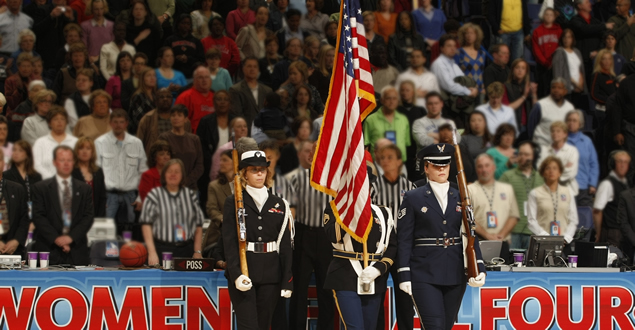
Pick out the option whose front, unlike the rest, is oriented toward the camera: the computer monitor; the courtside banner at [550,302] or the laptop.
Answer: the courtside banner

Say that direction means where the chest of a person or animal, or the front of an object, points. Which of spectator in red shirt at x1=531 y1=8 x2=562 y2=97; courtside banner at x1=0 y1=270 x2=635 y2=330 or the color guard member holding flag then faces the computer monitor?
the spectator in red shirt

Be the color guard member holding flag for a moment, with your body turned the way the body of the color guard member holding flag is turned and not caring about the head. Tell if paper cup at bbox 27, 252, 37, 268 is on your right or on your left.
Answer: on your right

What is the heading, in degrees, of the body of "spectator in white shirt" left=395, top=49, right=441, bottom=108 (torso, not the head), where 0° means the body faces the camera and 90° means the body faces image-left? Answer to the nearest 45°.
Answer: approximately 0°

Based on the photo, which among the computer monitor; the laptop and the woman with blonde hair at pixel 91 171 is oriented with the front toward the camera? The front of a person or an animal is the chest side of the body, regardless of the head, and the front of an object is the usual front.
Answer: the woman with blonde hair

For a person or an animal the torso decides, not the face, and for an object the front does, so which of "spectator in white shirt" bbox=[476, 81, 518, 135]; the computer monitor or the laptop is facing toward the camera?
the spectator in white shirt

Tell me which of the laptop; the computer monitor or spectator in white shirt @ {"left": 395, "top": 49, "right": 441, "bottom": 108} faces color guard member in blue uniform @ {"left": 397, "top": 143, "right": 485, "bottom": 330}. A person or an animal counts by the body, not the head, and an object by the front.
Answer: the spectator in white shirt

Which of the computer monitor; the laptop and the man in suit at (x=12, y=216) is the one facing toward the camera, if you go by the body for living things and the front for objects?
the man in suit

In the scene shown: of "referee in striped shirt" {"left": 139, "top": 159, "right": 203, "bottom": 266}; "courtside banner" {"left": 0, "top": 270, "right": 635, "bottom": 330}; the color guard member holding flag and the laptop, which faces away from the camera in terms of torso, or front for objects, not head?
the laptop
